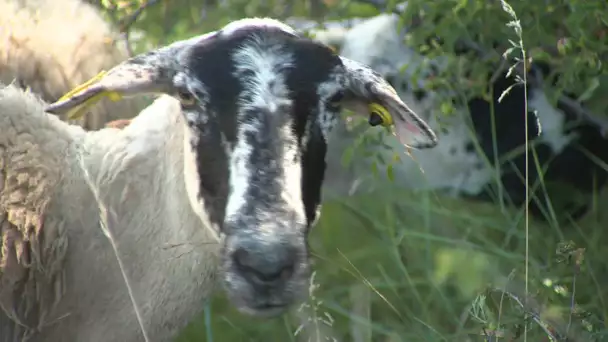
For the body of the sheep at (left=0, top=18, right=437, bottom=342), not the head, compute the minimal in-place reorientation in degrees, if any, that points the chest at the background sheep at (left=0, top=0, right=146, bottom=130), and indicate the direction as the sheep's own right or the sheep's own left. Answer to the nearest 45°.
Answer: approximately 180°

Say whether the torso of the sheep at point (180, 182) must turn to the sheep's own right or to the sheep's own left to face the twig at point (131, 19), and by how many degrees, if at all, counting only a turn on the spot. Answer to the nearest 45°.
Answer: approximately 135° to the sheep's own left

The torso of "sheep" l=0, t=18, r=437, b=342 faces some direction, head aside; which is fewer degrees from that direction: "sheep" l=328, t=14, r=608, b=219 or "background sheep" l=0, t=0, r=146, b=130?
the sheep

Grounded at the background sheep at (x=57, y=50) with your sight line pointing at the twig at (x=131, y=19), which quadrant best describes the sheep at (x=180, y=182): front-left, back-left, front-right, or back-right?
back-right

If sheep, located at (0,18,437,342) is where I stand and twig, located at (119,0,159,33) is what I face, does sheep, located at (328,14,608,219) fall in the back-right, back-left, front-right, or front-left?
front-right

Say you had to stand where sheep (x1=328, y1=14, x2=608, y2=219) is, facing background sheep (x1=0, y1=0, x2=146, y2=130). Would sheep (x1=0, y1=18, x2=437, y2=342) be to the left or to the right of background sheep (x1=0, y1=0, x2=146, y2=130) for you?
left

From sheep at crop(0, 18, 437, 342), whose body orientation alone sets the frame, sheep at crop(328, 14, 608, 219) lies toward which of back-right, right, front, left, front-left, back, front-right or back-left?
left

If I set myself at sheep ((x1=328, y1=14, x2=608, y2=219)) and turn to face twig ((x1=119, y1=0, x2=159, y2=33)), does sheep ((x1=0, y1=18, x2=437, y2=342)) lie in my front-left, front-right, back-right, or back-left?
front-left
